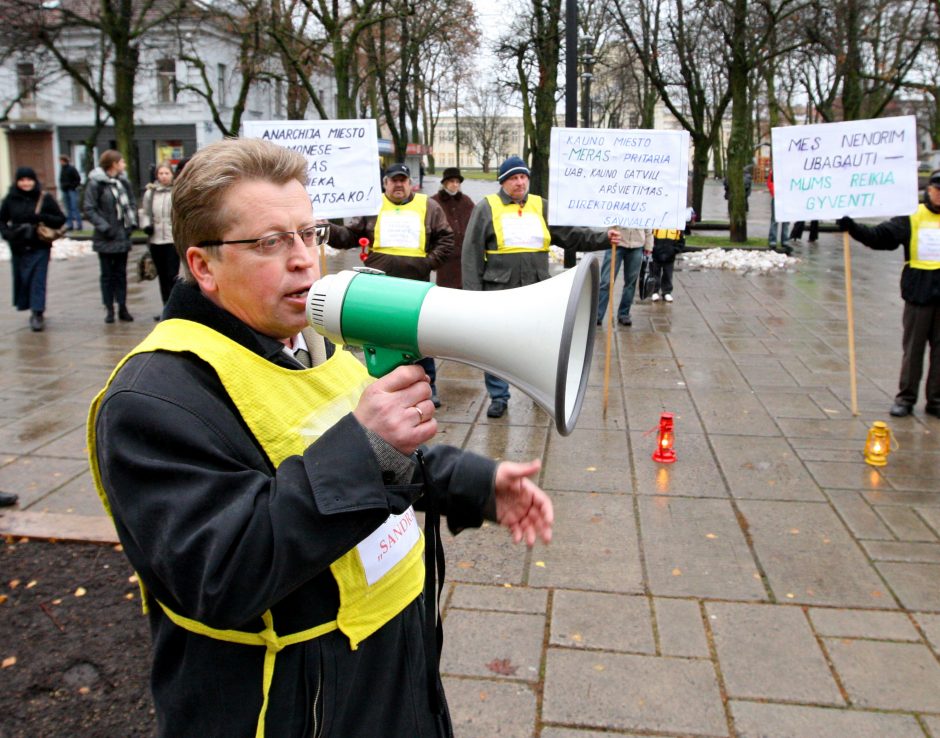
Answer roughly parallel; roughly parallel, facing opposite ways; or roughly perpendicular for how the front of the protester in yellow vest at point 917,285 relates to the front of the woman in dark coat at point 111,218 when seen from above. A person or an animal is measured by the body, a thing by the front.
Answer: roughly perpendicular

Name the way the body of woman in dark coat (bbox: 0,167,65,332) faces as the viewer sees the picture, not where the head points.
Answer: toward the camera

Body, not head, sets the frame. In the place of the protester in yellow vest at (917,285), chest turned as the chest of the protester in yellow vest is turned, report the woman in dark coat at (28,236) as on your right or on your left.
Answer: on your right

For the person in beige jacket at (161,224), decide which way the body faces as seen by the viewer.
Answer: toward the camera

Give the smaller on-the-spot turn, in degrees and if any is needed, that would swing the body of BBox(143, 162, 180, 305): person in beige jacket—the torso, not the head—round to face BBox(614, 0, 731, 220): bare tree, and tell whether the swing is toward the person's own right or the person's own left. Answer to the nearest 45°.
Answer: approximately 135° to the person's own left

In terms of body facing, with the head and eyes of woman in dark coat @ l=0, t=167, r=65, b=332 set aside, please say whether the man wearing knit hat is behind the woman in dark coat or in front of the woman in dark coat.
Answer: in front

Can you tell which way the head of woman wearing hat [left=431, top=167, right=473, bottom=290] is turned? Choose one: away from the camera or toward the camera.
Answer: toward the camera

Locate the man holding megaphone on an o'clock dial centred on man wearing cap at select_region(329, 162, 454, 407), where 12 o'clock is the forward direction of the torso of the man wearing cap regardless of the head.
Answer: The man holding megaphone is roughly at 12 o'clock from the man wearing cap.

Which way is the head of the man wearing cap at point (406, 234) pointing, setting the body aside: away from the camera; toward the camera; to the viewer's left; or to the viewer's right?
toward the camera

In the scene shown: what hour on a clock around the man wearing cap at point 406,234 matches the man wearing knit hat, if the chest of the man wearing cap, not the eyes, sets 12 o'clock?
The man wearing knit hat is roughly at 10 o'clock from the man wearing cap.

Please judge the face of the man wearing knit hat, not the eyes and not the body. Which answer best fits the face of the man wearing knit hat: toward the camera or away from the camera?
toward the camera

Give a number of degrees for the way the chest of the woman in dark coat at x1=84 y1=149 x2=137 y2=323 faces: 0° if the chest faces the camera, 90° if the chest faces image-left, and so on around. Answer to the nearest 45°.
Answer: approximately 315°

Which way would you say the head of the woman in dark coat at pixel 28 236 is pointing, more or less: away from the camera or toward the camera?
toward the camera

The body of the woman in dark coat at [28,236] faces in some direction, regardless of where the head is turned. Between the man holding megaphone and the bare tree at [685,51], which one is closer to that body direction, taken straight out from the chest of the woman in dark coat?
the man holding megaphone
